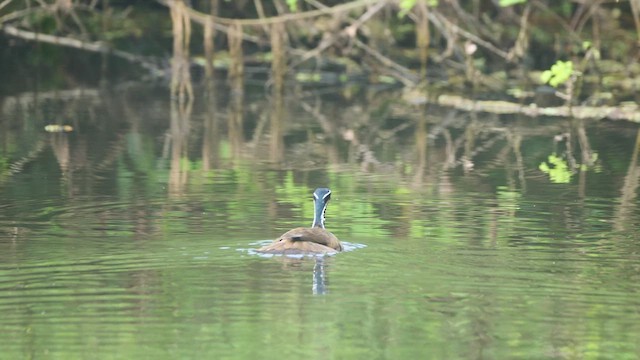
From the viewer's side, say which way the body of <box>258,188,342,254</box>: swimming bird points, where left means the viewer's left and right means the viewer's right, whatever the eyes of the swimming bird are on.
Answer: facing away from the viewer and to the right of the viewer

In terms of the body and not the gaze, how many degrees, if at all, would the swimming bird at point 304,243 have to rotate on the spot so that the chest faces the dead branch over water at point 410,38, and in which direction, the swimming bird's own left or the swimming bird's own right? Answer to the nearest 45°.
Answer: approximately 45° to the swimming bird's own left

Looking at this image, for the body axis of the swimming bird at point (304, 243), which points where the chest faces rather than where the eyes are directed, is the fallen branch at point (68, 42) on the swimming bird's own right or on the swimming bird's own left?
on the swimming bird's own left
